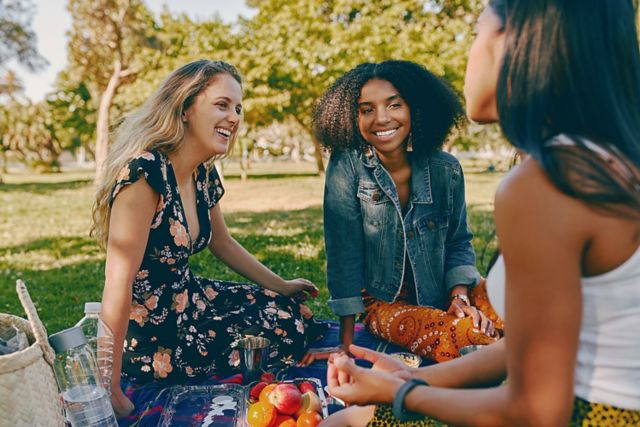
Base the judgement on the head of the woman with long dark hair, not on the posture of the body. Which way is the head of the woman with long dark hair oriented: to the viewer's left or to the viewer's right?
to the viewer's left

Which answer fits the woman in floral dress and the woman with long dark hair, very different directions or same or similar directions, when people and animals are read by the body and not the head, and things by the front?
very different directions

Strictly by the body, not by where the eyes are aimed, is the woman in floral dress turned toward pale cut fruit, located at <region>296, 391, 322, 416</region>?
yes

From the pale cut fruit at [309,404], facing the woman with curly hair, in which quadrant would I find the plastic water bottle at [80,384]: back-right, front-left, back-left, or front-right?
back-left

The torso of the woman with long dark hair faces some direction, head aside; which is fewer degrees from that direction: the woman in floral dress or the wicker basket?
the woman in floral dress

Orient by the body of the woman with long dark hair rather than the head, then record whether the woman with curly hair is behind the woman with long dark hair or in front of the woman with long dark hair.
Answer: in front

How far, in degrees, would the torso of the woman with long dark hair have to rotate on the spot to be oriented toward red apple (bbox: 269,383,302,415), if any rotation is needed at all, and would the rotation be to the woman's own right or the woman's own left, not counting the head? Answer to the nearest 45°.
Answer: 0° — they already face it

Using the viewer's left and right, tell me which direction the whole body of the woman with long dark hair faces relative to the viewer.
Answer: facing away from the viewer and to the left of the viewer

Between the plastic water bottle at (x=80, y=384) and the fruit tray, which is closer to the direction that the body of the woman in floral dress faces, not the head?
the fruit tray

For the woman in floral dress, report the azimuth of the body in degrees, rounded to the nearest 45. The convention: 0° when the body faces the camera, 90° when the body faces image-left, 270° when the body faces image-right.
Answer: approximately 315°

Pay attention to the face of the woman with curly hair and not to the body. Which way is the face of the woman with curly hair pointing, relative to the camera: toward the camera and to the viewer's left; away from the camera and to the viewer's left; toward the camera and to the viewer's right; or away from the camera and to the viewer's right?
toward the camera and to the viewer's right

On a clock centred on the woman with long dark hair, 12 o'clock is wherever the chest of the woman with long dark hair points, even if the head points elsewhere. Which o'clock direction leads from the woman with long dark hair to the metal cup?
The metal cup is roughly at 12 o'clock from the woman with long dark hair.
